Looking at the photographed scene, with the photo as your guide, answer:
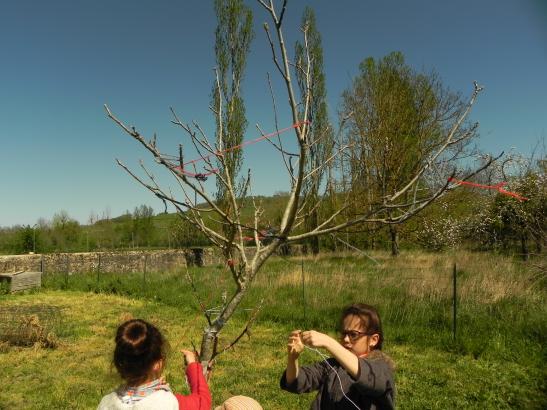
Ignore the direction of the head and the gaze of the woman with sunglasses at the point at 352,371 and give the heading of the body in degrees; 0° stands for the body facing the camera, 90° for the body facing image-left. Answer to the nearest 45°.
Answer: approximately 45°

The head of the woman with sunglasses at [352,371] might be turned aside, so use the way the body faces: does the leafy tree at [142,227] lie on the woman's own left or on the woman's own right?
on the woman's own right

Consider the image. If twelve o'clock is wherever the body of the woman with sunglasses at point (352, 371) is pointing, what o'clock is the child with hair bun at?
The child with hair bun is roughly at 1 o'clock from the woman with sunglasses.

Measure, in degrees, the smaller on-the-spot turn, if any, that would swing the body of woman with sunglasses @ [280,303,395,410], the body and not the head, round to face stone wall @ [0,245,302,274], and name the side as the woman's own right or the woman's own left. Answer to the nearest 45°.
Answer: approximately 90° to the woman's own right

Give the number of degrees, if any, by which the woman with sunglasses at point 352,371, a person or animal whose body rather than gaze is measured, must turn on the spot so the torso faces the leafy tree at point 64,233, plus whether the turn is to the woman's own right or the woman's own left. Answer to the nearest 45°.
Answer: approximately 90° to the woman's own right

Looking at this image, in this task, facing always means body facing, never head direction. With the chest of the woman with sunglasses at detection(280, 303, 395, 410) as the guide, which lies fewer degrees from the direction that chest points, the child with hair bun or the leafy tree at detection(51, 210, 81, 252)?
the child with hair bun
